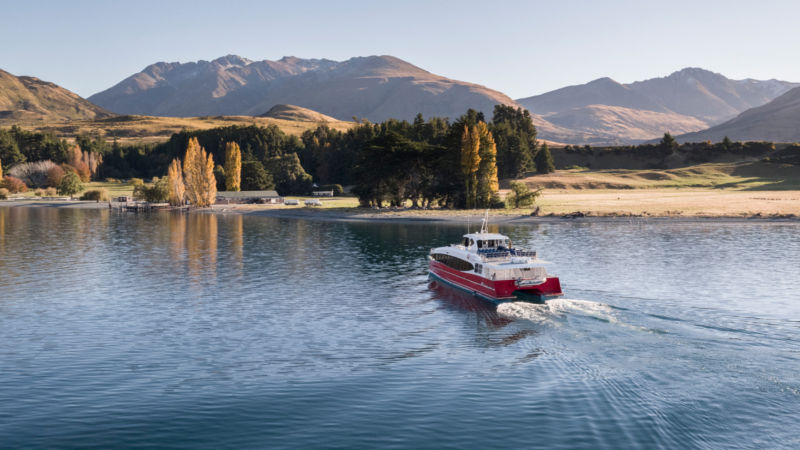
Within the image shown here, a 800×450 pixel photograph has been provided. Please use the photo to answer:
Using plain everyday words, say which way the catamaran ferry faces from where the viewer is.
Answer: facing away from the viewer and to the left of the viewer
